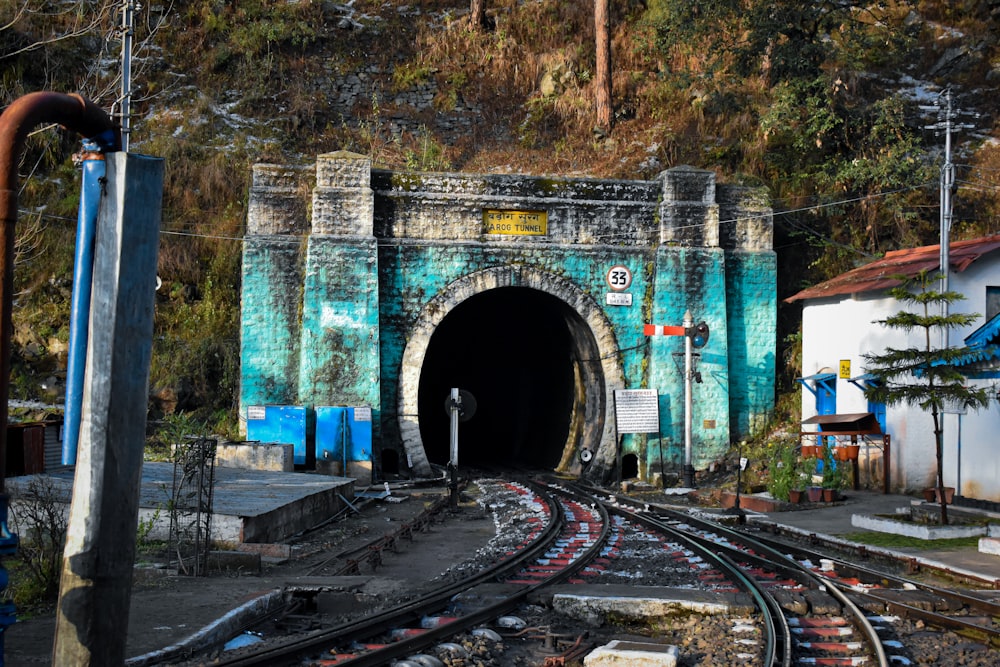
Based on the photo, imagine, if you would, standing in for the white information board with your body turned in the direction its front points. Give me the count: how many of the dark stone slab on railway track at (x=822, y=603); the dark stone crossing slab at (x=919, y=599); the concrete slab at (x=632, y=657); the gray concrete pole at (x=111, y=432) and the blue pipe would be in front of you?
5

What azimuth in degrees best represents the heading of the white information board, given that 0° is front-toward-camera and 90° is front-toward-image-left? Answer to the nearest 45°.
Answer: approximately 0°

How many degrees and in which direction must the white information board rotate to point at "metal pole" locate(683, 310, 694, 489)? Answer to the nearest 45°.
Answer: approximately 45° to its left

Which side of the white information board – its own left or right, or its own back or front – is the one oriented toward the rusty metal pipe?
front

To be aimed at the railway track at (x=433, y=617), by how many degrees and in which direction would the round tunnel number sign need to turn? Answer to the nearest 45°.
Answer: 0° — it already faces it

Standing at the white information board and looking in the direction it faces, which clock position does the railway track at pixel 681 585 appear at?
The railway track is roughly at 12 o'clock from the white information board.

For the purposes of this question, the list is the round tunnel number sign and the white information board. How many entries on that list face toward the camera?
2

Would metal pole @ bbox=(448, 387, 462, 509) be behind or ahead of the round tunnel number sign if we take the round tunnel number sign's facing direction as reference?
ahead

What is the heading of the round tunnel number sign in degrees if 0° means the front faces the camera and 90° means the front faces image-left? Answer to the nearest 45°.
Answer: approximately 0°
